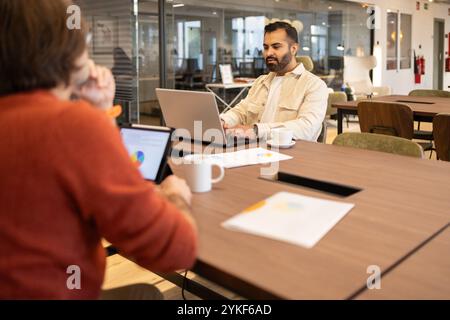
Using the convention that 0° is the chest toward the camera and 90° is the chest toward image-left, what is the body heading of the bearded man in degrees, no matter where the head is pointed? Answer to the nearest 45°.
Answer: approximately 45°

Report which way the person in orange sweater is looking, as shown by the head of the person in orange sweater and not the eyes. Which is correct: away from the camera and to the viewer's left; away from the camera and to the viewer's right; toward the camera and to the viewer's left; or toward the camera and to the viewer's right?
away from the camera and to the viewer's right

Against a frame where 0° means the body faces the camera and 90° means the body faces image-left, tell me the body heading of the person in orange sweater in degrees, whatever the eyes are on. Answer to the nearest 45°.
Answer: approximately 225°

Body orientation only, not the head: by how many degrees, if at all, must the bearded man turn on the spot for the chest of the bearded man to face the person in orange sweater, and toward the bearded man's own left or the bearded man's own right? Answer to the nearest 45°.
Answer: approximately 45° to the bearded man's own left

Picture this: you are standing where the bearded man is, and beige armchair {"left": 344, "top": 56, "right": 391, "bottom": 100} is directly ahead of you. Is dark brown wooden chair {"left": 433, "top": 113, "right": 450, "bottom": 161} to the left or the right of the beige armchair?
right
